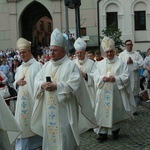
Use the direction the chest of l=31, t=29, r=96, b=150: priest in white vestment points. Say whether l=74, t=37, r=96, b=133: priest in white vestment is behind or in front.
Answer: behind

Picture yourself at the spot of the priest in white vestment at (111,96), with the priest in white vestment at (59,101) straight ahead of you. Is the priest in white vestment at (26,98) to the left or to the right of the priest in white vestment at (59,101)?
right

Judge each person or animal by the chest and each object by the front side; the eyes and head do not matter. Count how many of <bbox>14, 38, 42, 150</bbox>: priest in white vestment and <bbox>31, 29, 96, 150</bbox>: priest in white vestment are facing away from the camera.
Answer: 0

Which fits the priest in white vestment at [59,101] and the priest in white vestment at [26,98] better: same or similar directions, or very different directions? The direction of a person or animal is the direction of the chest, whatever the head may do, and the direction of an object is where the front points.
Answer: same or similar directions

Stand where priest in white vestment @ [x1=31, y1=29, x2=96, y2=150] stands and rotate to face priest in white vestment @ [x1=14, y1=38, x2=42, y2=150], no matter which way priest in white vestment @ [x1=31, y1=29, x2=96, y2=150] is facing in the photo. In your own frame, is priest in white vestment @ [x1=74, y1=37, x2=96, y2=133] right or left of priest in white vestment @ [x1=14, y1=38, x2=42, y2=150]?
right

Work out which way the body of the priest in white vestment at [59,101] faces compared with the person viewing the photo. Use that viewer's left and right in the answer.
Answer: facing the viewer and to the left of the viewer

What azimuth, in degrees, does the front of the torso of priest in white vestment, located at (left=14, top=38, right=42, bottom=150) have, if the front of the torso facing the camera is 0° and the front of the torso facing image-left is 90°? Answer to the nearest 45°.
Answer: approximately 45°

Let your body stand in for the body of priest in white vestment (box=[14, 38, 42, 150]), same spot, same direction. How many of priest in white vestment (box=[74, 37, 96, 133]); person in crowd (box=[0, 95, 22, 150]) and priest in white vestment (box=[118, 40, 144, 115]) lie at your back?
2

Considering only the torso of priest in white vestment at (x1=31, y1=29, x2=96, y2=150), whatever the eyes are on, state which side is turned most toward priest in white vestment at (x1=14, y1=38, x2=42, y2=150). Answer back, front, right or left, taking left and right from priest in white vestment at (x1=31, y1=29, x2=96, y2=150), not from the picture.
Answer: right

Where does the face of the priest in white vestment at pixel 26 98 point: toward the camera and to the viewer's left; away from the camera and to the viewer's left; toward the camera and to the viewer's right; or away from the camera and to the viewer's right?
toward the camera and to the viewer's left

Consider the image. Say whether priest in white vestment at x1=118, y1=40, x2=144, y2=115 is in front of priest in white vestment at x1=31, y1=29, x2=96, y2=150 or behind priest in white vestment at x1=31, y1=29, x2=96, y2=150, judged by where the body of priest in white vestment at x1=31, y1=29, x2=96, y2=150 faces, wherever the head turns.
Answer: behind
